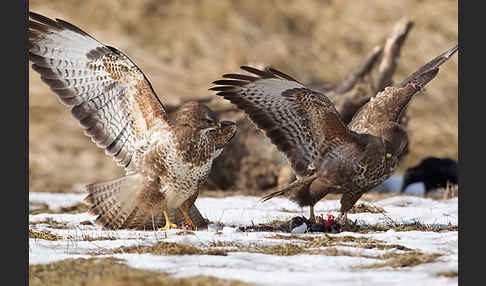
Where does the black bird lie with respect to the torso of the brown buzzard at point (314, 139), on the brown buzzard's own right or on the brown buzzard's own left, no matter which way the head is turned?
on the brown buzzard's own left

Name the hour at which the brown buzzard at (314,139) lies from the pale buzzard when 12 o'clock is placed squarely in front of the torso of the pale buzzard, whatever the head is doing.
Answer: The brown buzzard is roughly at 11 o'clock from the pale buzzard.

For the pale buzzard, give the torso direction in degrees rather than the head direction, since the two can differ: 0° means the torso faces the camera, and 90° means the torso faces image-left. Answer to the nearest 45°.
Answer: approximately 315°

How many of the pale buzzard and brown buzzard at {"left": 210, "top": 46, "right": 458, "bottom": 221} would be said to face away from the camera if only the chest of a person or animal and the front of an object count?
0
